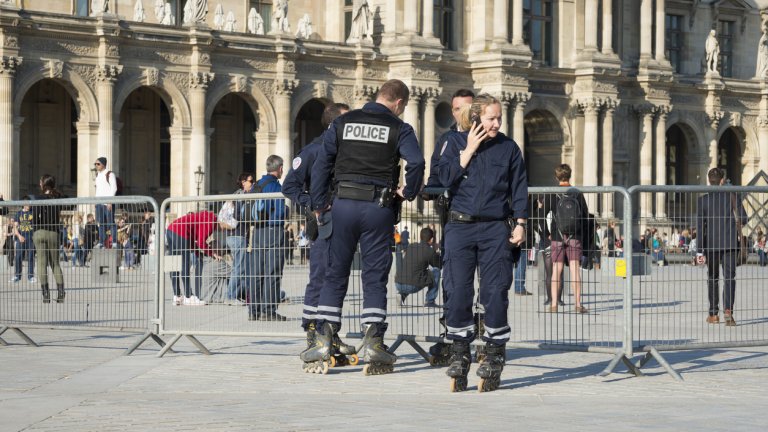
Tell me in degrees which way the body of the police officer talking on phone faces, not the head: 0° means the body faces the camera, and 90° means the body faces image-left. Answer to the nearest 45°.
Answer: approximately 0°

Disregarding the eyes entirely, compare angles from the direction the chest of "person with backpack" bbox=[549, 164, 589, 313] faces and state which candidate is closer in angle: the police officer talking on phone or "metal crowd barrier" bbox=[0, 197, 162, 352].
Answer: the metal crowd barrier

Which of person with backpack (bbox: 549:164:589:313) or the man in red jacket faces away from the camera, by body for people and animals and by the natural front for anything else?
the person with backpack

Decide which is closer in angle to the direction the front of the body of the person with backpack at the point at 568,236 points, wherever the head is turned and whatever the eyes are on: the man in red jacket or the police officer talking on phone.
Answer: the man in red jacket

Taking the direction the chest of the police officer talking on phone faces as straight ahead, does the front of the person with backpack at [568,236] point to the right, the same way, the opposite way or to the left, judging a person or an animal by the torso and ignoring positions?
the opposite way

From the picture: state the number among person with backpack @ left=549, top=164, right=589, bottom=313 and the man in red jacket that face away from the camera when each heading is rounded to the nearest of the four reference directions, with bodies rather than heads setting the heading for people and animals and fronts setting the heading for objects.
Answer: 1

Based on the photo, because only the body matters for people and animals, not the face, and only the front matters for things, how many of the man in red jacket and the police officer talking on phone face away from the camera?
0

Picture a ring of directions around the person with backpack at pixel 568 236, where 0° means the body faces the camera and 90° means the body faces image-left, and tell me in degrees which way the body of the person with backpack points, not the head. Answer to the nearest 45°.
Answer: approximately 180°

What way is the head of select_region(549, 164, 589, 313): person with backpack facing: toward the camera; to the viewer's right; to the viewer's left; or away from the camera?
away from the camera

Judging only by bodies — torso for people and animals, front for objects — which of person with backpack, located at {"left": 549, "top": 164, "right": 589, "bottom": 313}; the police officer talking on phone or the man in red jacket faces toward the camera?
the police officer talking on phone
